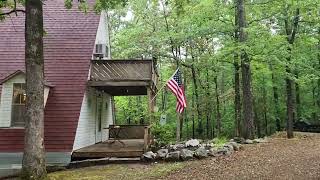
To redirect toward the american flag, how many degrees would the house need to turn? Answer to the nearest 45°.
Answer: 0° — it already faces it

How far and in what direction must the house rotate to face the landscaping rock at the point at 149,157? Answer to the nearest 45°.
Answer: approximately 45° to its right

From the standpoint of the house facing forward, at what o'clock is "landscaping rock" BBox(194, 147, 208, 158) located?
The landscaping rock is roughly at 1 o'clock from the house.

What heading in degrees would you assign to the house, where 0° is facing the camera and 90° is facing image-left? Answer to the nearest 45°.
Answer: approximately 270°

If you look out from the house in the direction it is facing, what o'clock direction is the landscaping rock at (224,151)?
The landscaping rock is roughly at 1 o'clock from the house.

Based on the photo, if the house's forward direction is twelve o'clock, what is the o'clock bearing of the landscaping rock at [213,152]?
The landscaping rock is roughly at 1 o'clock from the house.

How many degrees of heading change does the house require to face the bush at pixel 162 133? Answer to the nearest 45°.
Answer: approximately 45° to its left
